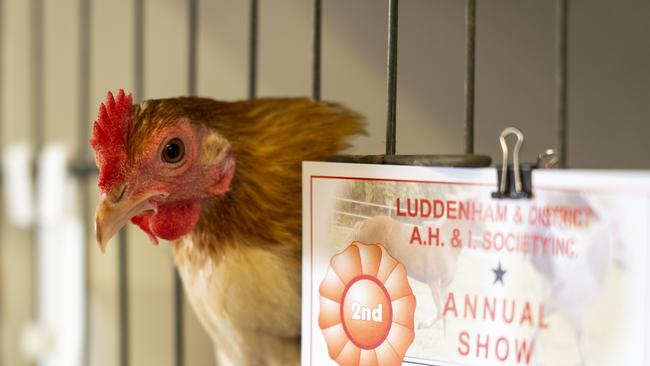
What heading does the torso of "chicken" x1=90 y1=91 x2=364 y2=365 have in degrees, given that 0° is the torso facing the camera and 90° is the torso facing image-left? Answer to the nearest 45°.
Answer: approximately 45°
